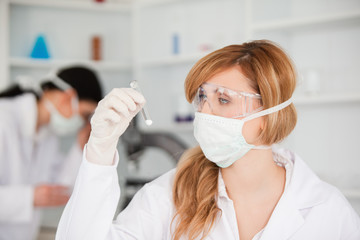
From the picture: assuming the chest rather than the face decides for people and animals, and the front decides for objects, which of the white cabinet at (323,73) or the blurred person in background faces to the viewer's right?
the blurred person in background

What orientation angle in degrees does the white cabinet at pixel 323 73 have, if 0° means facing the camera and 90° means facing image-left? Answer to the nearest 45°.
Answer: approximately 45°

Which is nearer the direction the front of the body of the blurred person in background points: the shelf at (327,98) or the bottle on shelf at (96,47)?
the shelf

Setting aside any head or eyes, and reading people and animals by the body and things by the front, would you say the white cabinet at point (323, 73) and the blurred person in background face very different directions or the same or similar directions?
very different directions

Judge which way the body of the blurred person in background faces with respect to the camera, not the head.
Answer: to the viewer's right

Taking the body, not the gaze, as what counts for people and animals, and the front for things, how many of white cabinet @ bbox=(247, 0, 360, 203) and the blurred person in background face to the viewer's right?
1
